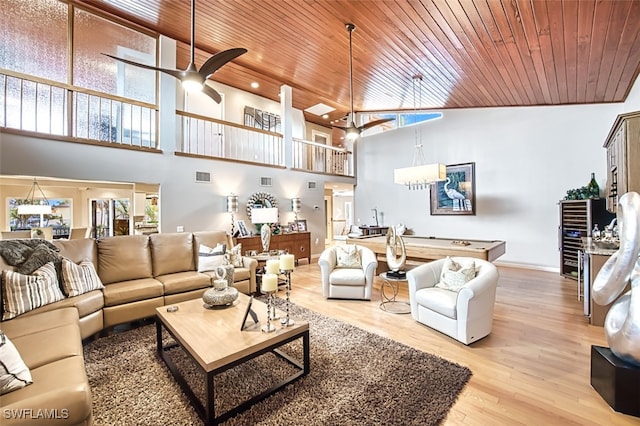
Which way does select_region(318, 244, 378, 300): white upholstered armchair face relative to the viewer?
toward the camera

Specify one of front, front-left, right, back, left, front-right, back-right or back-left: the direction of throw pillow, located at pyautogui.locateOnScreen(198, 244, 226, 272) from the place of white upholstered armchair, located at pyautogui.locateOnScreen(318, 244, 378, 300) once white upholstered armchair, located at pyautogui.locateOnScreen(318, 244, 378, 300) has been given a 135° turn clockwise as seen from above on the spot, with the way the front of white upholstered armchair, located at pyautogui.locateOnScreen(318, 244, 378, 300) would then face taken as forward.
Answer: front-left

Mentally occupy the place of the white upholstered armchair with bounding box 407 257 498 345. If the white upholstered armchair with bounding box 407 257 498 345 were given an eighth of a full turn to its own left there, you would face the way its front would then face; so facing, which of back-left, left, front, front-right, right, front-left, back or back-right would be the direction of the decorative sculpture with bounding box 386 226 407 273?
back-right

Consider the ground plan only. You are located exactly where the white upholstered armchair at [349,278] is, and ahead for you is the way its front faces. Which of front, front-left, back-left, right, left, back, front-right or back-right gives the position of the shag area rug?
front

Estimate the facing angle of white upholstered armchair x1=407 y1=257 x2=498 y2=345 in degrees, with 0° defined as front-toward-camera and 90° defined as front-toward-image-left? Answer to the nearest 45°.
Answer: approximately 45°

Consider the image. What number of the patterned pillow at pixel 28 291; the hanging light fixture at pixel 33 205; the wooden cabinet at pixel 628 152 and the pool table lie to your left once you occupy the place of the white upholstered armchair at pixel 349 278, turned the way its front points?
2

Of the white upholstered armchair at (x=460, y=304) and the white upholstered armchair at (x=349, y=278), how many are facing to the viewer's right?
0

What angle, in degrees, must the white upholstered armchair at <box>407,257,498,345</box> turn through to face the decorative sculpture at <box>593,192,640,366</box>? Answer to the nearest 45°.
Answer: approximately 90° to its left

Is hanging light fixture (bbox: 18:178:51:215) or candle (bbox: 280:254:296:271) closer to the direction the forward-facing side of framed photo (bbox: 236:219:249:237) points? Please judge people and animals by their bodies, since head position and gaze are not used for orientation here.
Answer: the candle

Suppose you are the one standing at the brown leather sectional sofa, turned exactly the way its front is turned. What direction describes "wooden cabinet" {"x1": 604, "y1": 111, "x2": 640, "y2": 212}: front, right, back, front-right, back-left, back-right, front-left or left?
front

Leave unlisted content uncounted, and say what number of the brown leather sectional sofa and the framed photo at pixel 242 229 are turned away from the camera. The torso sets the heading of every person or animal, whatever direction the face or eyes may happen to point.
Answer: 0

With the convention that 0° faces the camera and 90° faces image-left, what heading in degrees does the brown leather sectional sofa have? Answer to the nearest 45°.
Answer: approximately 315°

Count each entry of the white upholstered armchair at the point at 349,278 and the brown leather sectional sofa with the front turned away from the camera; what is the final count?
0

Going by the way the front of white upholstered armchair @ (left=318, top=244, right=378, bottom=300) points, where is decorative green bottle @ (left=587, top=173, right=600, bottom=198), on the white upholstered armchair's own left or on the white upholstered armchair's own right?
on the white upholstered armchair's own left

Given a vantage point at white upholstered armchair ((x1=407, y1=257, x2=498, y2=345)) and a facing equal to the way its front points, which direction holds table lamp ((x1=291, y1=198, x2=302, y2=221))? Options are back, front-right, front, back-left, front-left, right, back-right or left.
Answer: right
